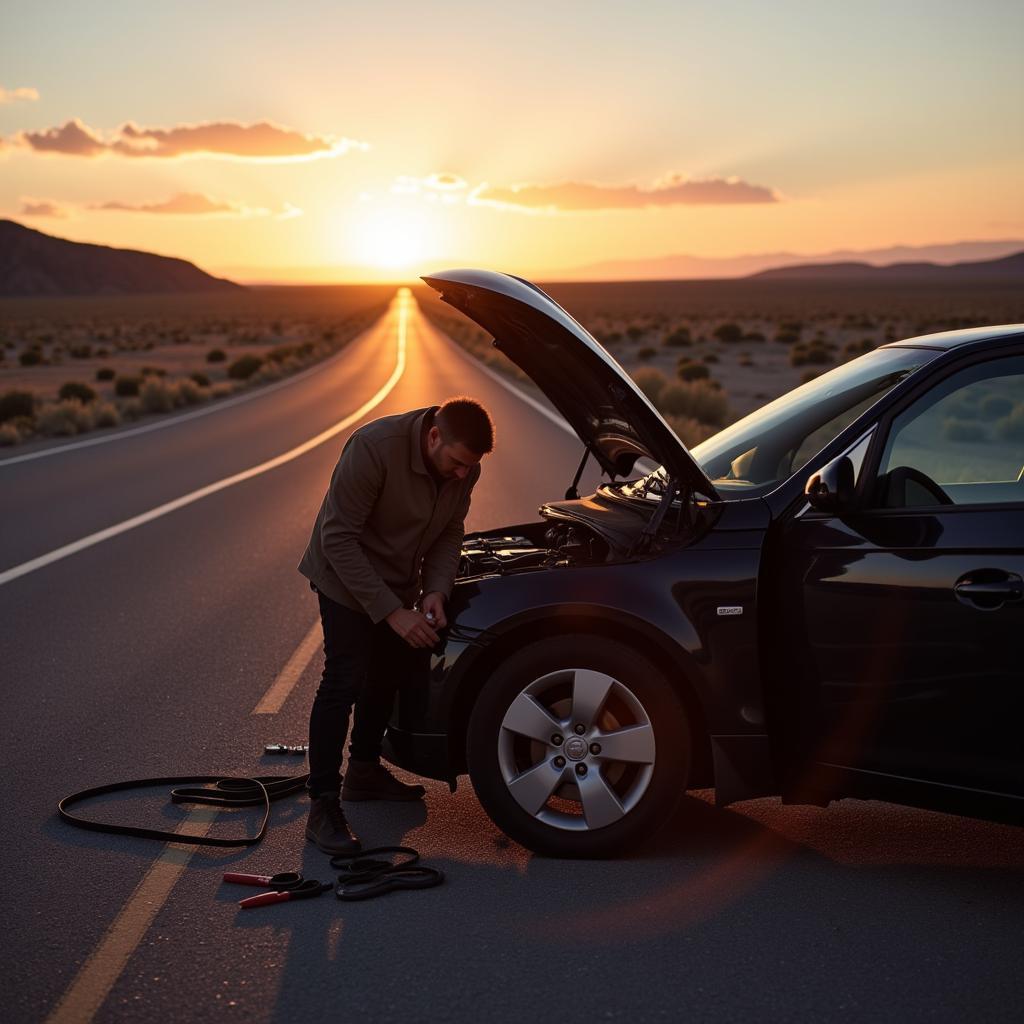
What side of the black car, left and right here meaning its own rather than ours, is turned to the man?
front

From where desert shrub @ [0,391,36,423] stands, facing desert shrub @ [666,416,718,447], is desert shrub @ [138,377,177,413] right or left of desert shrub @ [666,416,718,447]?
left

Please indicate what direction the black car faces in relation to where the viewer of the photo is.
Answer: facing to the left of the viewer

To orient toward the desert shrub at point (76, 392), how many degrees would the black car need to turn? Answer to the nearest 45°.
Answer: approximately 45° to its right

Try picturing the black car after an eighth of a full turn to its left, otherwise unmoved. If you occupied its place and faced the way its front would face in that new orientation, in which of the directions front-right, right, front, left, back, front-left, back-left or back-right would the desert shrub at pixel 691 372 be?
back-right

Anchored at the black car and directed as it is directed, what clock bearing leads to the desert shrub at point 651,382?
The desert shrub is roughly at 3 o'clock from the black car.

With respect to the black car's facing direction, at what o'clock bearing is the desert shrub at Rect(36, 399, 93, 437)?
The desert shrub is roughly at 2 o'clock from the black car.

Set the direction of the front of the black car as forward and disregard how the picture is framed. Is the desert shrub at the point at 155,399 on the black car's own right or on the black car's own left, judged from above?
on the black car's own right

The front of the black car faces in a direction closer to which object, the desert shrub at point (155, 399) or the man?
the man

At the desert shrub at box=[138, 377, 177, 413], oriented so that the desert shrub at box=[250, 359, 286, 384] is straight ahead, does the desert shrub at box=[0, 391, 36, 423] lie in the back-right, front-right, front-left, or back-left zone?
back-left

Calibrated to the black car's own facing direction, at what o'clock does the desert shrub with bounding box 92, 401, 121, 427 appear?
The desert shrub is roughly at 2 o'clock from the black car.

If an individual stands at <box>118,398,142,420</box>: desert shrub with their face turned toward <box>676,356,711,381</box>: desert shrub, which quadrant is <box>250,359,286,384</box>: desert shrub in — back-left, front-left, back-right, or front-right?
front-left

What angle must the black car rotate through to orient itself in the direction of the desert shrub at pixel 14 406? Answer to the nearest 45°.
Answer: approximately 45° to its right

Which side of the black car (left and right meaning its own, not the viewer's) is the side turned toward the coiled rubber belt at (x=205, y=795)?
front

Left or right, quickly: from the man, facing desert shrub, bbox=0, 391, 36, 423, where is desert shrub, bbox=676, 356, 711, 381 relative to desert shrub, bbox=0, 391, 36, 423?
right

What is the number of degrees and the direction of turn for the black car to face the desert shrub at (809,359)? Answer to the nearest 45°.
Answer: approximately 90° to its right

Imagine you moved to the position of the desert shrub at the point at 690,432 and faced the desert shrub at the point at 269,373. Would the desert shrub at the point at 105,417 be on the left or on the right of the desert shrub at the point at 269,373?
left
